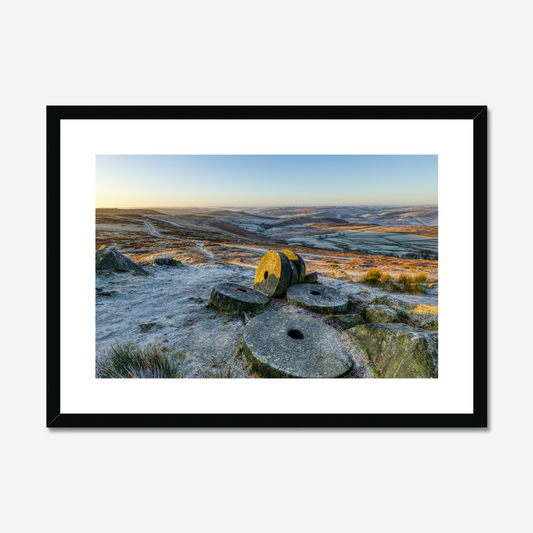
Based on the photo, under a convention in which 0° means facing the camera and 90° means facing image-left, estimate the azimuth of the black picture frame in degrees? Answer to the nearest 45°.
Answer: approximately 0°
